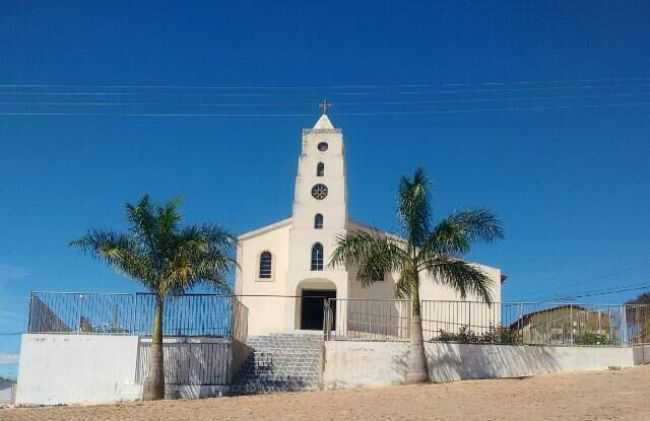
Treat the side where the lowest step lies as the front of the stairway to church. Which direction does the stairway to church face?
toward the camera

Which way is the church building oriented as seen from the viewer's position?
toward the camera

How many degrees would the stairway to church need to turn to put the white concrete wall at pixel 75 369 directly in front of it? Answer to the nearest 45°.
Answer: approximately 90° to its right

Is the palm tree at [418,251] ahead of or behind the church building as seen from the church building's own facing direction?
ahead

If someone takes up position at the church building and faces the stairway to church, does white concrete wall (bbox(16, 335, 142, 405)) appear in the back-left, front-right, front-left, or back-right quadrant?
front-right

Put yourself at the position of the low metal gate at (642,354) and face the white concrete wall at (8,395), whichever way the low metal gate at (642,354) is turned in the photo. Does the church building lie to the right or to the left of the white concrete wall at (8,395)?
right

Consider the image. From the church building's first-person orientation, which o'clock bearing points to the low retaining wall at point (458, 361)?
The low retaining wall is roughly at 11 o'clock from the church building.

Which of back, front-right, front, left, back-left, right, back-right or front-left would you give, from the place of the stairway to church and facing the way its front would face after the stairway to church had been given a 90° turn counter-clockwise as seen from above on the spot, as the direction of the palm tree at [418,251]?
front-right

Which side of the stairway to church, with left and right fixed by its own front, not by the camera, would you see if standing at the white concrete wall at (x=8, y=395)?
right

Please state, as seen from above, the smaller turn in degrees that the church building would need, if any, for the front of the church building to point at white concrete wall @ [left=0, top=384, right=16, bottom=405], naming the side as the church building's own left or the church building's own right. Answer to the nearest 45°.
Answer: approximately 45° to the church building's own right

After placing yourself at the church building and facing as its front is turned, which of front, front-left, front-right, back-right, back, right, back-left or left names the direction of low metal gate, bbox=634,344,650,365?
front-left

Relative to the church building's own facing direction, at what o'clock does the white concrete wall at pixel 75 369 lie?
The white concrete wall is roughly at 1 o'clock from the church building.

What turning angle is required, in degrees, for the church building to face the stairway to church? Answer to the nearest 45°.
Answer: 0° — it already faces it

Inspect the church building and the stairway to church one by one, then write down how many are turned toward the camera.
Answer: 2
